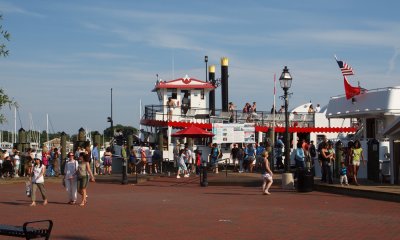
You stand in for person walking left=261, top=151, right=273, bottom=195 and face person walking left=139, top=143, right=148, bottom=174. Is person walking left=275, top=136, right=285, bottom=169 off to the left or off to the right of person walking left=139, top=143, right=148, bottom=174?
right

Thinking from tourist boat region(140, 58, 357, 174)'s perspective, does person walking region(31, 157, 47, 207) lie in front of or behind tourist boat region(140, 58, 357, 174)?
in front

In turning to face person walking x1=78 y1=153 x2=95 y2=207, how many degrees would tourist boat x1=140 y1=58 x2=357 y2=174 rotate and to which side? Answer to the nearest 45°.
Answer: approximately 45° to its left

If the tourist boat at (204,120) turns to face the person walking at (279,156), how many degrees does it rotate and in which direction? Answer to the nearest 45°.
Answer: approximately 90° to its left

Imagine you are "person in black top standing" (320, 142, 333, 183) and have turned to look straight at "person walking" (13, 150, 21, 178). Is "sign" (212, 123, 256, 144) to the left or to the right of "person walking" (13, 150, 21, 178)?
right

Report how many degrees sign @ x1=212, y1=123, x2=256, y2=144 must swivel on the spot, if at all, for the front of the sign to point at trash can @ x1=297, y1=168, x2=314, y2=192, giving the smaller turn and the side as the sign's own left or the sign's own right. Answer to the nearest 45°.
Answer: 0° — it already faces it

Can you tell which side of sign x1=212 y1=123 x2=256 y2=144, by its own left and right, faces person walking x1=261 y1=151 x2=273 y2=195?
front

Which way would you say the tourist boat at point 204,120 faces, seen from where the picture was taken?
facing the viewer and to the left of the viewer

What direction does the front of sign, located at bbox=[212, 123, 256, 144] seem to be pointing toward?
toward the camera

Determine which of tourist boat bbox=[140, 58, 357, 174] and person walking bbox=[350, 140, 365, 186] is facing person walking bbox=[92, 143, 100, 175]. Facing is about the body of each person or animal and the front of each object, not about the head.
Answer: the tourist boat

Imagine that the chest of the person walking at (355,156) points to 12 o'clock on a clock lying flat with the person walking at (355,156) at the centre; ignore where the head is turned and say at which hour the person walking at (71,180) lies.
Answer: the person walking at (71,180) is roughly at 2 o'clock from the person walking at (355,156).
